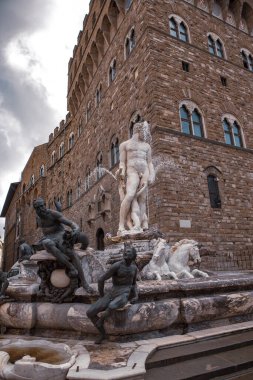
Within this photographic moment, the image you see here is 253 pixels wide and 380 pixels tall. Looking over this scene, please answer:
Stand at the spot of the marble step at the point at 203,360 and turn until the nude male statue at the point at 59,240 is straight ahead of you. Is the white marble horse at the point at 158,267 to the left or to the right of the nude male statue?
right

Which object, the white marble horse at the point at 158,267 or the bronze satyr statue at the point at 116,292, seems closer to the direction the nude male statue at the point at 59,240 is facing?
the bronze satyr statue

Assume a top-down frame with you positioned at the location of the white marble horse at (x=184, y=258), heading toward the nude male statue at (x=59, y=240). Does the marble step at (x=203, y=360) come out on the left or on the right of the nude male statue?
left

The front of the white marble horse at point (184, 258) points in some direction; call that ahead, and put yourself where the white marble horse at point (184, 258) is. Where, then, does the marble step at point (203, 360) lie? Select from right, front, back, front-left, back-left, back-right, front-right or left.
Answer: right

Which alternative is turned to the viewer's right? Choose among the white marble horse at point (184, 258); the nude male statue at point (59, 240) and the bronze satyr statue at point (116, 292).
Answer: the white marble horse

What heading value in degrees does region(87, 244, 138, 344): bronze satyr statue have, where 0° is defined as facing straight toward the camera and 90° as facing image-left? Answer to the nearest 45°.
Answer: approximately 45°

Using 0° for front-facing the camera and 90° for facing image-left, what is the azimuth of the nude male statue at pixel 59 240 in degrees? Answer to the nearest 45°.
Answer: approximately 0°

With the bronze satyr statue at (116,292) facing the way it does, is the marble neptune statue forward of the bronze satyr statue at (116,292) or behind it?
behind

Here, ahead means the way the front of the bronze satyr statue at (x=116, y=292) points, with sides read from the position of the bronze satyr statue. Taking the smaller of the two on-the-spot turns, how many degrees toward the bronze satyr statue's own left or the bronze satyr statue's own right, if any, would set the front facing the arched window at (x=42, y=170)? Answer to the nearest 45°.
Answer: approximately 135° to the bronze satyr statue's own right

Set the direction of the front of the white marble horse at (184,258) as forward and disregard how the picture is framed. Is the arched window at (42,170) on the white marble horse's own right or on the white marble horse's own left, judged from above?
on the white marble horse's own left

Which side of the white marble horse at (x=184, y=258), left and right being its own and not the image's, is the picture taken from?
right

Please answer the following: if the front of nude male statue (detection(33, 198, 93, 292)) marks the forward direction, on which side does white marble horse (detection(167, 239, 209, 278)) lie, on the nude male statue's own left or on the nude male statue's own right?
on the nude male statue's own left
